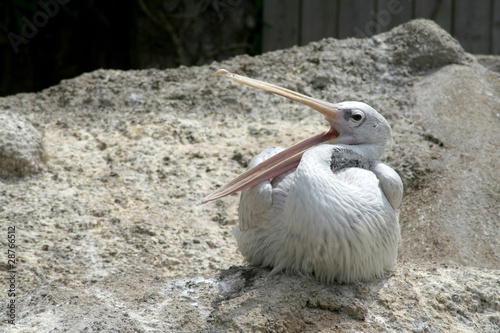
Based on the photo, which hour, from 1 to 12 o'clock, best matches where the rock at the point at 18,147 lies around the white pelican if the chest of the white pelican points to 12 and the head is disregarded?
The rock is roughly at 4 o'clock from the white pelican.

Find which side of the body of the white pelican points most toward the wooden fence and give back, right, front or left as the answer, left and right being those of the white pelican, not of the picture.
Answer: back

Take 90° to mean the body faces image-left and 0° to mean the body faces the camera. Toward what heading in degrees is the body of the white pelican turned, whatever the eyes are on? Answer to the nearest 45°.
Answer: approximately 0°
